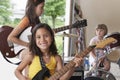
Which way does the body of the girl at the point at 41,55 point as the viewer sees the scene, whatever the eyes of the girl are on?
toward the camera

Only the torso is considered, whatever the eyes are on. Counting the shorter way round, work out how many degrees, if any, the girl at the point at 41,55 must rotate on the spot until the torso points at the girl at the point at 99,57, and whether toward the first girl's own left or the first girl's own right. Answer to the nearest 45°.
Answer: approximately 135° to the first girl's own left
